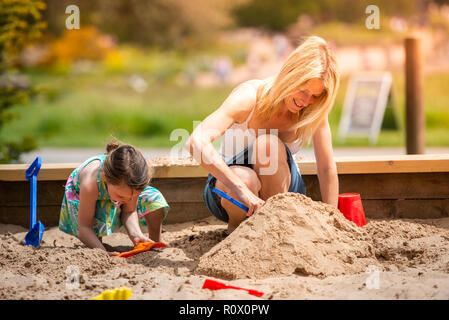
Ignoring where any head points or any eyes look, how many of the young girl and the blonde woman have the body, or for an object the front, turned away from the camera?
0

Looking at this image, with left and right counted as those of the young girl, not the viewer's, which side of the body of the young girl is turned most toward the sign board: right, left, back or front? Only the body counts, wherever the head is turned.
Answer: left

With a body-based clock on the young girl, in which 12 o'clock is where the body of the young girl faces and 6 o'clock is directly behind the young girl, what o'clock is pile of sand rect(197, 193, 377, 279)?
The pile of sand is roughly at 12 o'clock from the young girl.

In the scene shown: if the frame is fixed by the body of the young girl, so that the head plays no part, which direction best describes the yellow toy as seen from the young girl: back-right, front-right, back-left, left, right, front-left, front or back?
front-right

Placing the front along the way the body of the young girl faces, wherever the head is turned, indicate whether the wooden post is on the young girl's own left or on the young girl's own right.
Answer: on the young girl's own left

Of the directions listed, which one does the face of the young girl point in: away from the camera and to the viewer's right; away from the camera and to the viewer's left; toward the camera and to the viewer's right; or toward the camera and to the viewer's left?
toward the camera and to the viewer's right

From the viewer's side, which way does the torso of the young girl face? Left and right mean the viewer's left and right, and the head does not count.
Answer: facing the viewer and to the right of the viewer

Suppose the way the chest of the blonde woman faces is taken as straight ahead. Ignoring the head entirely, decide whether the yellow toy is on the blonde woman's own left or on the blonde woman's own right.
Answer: on the blonde woman's own right
